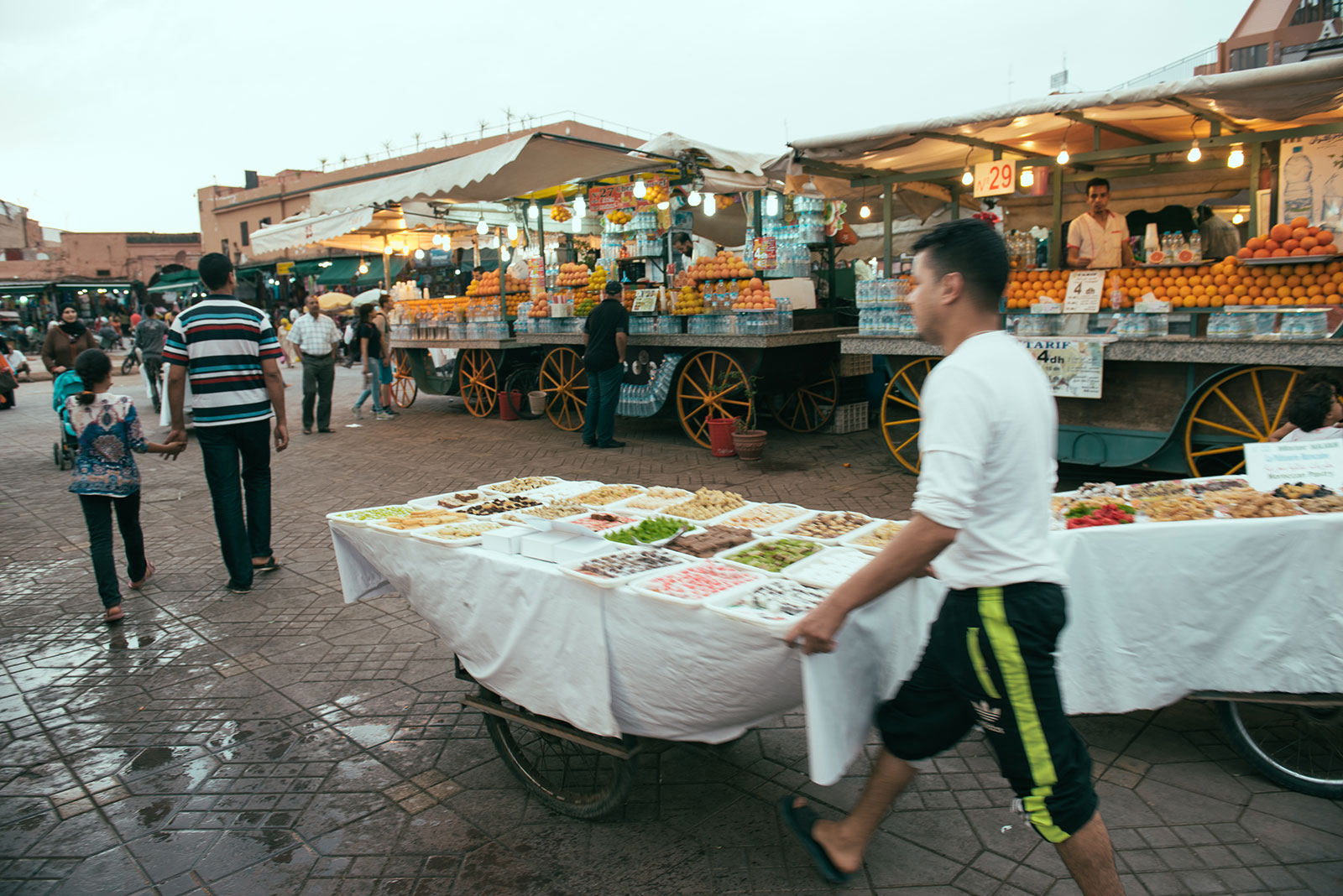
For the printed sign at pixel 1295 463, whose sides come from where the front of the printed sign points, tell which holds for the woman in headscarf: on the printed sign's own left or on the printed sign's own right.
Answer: on the printed sign's own right

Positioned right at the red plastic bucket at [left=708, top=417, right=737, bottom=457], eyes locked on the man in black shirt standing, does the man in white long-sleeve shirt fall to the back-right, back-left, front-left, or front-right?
back-left

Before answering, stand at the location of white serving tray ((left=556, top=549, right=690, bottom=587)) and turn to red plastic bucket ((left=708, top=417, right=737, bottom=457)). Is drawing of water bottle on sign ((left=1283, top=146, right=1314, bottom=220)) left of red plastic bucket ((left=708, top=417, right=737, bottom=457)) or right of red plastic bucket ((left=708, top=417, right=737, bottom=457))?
right

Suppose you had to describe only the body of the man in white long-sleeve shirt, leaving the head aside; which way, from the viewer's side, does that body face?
to the viewer's left

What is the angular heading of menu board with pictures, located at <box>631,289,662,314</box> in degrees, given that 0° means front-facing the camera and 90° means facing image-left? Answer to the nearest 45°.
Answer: approximately 0°

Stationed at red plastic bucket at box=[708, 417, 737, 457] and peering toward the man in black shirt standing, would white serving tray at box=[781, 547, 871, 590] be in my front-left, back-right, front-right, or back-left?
back-left

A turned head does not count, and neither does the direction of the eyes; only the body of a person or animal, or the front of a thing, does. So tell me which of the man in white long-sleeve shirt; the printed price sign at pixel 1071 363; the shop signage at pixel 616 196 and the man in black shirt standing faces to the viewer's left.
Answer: the man in white long-sleeve shirt

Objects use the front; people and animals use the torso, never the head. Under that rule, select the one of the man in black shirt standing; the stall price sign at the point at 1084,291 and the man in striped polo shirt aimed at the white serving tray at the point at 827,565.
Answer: the stall price sign
